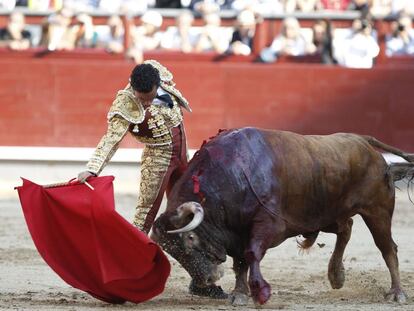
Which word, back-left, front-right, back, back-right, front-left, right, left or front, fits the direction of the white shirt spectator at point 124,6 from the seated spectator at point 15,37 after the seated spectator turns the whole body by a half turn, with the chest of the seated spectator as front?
right

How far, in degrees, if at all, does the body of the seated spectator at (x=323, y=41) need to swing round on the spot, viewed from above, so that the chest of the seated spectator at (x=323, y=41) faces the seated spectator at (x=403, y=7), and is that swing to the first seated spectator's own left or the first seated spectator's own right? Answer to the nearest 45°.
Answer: approximately 135° to the first seated spectator's own left

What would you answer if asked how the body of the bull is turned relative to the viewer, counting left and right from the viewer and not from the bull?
facing to the left of the viewer

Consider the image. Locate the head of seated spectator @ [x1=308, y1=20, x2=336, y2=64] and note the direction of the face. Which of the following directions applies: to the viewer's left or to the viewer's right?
to the viewer's left

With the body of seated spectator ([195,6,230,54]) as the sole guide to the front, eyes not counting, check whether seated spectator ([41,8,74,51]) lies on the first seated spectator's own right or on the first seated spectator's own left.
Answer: on the first seated spectator's own right

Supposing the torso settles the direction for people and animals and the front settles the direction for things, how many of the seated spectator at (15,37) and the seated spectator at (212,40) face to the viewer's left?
0

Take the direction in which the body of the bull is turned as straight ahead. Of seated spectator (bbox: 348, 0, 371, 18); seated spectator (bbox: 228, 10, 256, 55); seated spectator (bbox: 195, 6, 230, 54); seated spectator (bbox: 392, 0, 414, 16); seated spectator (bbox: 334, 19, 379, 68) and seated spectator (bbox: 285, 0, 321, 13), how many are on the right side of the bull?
6

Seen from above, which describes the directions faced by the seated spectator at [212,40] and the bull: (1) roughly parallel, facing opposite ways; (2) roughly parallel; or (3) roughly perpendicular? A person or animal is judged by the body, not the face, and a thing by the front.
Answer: roughly perpendicular

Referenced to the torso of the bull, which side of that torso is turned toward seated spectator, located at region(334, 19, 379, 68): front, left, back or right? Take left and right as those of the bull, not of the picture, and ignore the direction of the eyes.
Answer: right
